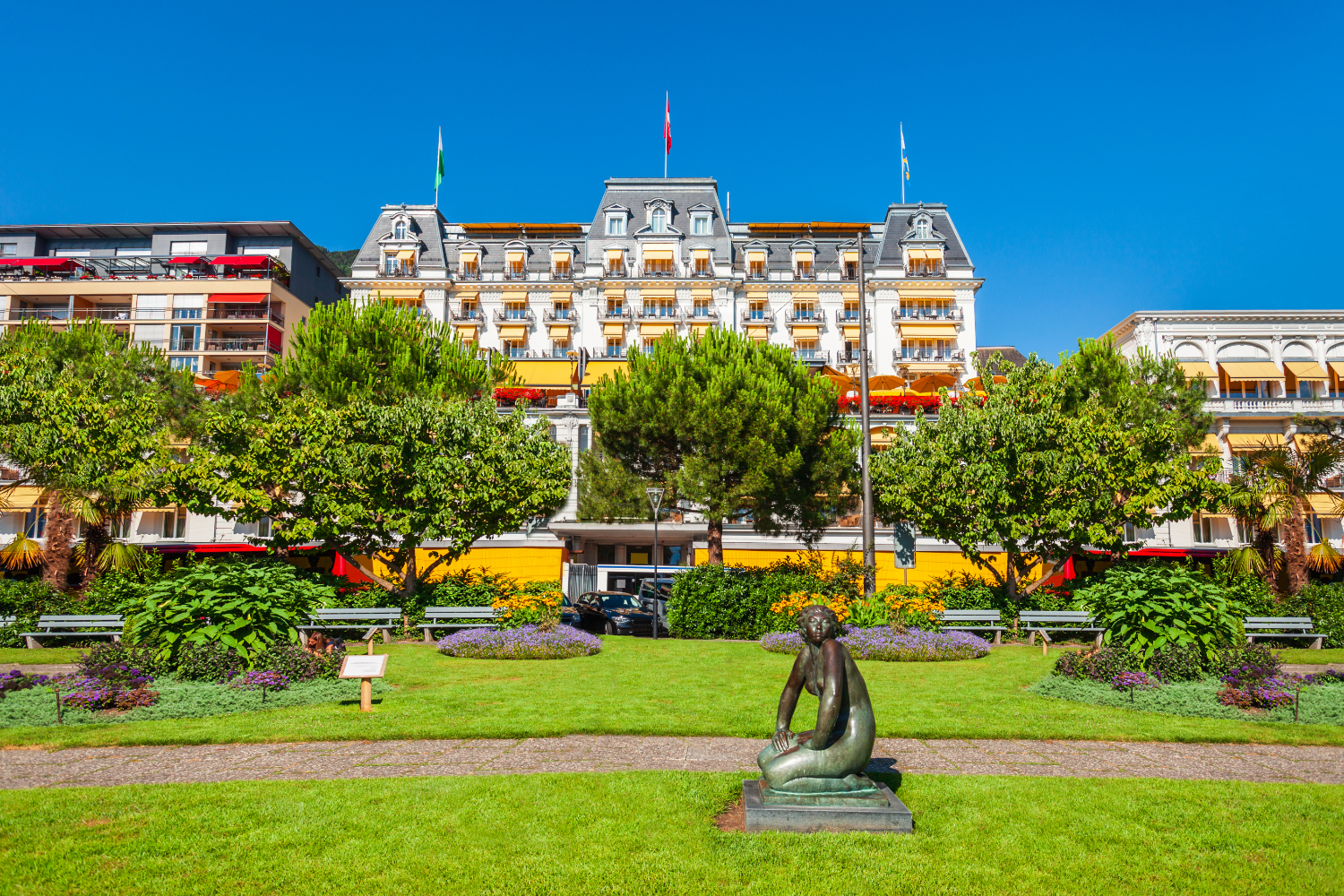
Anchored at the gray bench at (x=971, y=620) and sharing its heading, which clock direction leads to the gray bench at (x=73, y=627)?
the gray bench at (x=73, y=627) is roughly at 2 o'clock from the gray bench at (x=971, y=620).

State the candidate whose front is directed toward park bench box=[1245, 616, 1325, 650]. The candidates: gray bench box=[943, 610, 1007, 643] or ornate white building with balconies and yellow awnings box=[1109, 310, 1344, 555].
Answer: the ornate white building with balconies and yellow awnings

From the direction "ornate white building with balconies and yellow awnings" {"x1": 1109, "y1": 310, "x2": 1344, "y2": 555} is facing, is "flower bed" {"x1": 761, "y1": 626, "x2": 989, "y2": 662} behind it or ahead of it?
ahead

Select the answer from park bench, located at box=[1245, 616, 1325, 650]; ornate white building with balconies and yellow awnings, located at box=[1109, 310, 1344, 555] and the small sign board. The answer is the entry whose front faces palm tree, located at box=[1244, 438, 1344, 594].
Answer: the ornate white building with balconies and yellow awnings

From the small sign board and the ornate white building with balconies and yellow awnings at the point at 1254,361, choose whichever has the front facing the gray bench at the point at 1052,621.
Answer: the ornate white building with balconies and yellow awnings

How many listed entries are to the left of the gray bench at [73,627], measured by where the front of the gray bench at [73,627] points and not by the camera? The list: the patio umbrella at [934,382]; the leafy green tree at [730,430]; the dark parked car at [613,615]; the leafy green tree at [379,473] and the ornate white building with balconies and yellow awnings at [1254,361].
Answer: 5

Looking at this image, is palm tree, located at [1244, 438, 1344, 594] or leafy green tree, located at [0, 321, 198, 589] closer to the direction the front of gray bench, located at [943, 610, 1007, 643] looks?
the leafy green tree

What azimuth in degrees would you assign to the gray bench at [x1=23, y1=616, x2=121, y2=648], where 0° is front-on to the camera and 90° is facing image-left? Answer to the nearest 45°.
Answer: approximately 0°

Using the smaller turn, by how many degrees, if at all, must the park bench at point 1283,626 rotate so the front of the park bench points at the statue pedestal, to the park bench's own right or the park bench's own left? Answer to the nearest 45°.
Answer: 0° — it already faces it

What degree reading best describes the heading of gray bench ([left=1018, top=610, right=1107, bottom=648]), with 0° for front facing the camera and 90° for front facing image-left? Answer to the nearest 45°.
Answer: approximately 0°

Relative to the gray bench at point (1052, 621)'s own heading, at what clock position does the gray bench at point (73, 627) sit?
the gray bench at point (73, 627) is roughly at 2 o'clock from the gray bench at point (1052, 621).

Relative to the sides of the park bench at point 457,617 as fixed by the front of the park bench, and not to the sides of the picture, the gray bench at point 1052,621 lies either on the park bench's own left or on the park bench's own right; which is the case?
on the park bench's own left

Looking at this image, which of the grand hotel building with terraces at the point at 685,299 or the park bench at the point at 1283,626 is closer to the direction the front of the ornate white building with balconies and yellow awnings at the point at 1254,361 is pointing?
the park bench
